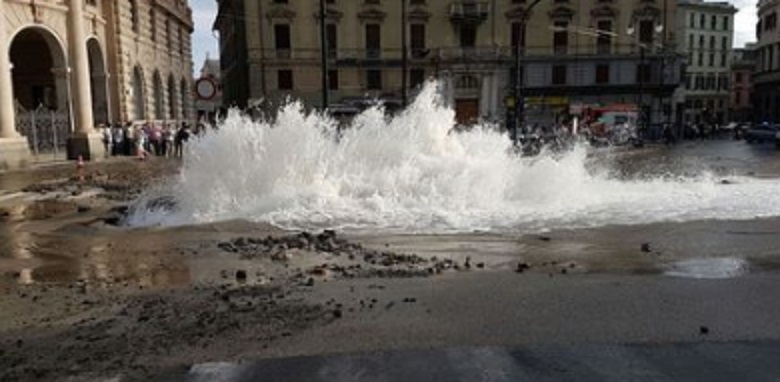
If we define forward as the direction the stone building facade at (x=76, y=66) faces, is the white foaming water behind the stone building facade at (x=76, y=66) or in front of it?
in front

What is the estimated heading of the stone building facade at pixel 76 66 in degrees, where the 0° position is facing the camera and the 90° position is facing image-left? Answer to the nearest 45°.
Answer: approximately 315°
